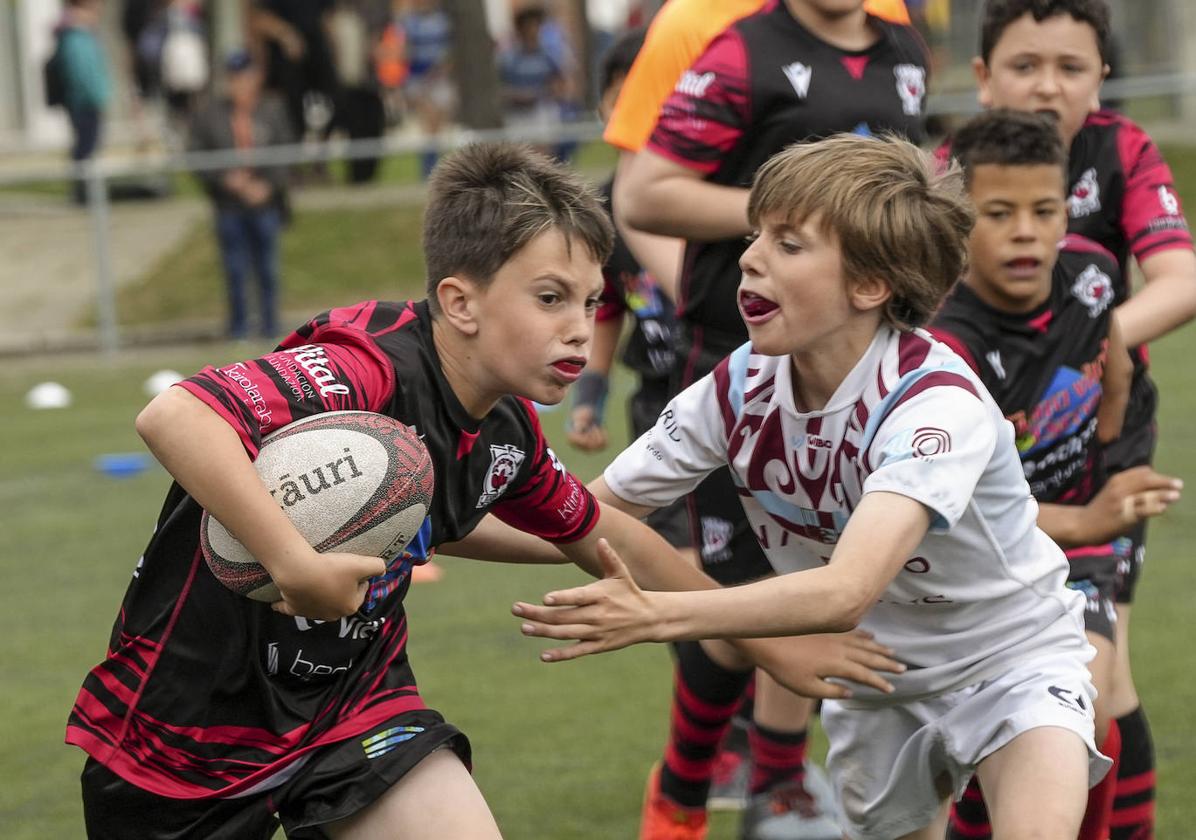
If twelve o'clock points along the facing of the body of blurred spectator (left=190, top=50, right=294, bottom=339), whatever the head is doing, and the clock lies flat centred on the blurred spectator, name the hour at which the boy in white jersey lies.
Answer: The boy in white jersey is roughly at 12 o'clock from the blurred spectator.

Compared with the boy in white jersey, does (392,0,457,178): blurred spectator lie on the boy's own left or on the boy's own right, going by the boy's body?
on the boy's own right

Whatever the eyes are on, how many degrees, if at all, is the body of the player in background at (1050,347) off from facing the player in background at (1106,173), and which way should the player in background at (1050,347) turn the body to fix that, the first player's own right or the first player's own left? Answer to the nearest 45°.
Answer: approximately 180°

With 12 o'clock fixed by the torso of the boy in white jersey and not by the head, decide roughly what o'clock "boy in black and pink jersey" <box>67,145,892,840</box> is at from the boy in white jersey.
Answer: The boy in black and pink jersey is roughly at 1 o'clock from the boy in white jersey.

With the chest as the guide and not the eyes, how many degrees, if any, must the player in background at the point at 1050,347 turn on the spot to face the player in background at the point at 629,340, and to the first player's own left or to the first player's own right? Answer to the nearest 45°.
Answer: approximately 135° to the first player's own right

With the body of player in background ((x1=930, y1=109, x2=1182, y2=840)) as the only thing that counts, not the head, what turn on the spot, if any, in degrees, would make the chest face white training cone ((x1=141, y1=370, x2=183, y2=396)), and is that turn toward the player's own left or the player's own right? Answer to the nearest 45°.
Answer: approximately 135° to the player's own right

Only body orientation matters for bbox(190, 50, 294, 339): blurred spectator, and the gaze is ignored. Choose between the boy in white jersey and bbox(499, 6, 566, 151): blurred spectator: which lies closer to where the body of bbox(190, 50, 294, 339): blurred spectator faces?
the boy in white jersey

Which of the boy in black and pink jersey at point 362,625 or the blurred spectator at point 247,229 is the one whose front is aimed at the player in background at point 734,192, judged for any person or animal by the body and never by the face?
the blurred spectator

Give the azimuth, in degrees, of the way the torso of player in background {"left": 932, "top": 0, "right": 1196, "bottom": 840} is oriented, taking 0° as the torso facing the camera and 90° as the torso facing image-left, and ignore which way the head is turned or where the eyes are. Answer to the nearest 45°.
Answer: approximately 45°

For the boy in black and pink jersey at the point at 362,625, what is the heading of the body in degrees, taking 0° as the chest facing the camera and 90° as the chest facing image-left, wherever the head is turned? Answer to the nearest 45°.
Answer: approximately 315°
